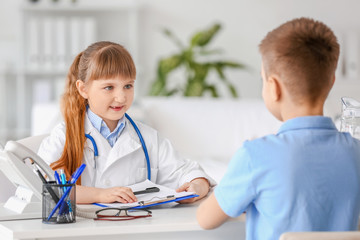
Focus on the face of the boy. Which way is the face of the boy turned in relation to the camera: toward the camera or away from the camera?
away from the camera

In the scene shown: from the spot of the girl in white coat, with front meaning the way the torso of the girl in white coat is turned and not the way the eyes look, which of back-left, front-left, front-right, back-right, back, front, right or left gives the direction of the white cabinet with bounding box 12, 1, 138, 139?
back-left

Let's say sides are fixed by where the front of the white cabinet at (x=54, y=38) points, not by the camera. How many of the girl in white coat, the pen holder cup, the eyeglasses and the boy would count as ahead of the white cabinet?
4

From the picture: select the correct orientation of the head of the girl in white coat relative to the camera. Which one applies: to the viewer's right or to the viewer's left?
to the viewer's right

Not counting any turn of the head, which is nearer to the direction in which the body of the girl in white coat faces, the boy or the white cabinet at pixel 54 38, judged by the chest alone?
the boy

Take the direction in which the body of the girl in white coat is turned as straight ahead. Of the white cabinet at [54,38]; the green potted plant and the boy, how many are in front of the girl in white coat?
1

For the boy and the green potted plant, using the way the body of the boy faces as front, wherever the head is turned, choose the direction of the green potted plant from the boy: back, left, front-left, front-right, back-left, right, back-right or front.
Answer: front-right

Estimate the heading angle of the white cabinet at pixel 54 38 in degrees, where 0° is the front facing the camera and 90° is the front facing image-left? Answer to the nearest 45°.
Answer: approximately 0°

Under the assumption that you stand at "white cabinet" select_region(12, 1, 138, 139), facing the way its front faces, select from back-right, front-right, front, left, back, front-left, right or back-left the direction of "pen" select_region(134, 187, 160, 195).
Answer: front

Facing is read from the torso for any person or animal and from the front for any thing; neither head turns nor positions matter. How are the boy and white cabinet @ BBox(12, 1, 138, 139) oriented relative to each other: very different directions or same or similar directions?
very different directions

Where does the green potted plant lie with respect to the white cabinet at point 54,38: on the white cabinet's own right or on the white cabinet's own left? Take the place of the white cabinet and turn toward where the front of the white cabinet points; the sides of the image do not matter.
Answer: on the white cabinet's own left

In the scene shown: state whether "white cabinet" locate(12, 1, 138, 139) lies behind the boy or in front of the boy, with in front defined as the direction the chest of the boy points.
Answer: in front

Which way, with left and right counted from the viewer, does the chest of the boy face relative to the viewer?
facing away from the viewer and to the left of the viewer

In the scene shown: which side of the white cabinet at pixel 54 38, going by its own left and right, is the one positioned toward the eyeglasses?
front
